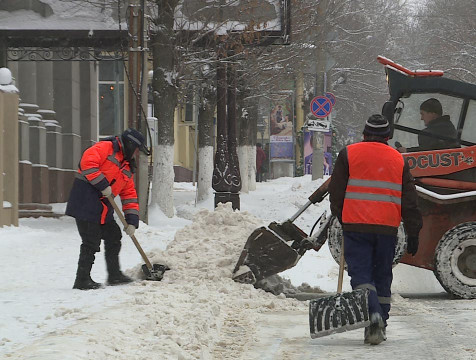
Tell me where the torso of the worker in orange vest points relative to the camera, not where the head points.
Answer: away from the camera

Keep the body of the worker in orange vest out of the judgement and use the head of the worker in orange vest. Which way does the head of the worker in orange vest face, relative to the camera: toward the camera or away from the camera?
away from the camera

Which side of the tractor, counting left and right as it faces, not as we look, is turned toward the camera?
left

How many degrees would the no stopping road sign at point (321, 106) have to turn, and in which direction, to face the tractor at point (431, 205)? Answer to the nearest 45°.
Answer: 0° — it already faces it

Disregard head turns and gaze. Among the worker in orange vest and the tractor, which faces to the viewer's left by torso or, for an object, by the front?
the tractor

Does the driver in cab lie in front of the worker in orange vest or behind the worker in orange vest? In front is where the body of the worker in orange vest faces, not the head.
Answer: in front

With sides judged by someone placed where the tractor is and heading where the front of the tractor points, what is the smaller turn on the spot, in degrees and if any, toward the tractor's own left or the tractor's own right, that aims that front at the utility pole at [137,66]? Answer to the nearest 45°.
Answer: approximately 45° to the tractor's own right

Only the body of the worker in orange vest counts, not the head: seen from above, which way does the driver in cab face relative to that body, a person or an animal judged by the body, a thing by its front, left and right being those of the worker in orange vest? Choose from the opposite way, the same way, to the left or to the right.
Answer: to the left

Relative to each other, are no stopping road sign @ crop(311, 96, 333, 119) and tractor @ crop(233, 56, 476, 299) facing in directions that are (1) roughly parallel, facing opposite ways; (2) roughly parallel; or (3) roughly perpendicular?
roughly perpendicular

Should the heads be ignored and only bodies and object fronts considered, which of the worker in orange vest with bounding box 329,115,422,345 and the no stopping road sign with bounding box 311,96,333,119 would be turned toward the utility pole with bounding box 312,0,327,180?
the worker in orange vest

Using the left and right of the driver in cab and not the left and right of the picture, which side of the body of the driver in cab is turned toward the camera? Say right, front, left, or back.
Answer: left
